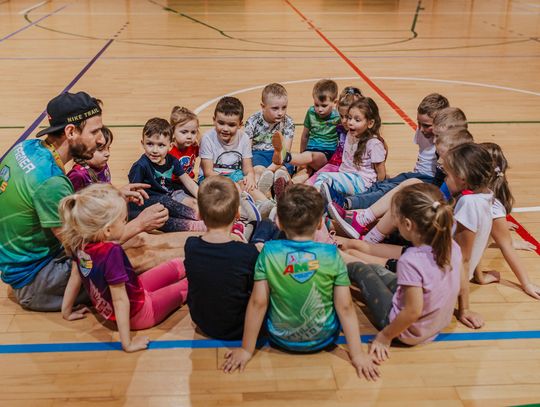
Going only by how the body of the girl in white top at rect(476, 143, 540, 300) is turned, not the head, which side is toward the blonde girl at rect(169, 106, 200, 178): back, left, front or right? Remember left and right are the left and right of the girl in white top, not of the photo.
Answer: front

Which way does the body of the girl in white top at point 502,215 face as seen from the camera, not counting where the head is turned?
to the viewer's left

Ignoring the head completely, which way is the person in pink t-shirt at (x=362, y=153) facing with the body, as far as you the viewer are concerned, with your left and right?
facing the viewer and to the left of the viewer

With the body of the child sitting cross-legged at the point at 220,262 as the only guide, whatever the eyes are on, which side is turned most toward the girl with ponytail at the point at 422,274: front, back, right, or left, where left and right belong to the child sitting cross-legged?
right

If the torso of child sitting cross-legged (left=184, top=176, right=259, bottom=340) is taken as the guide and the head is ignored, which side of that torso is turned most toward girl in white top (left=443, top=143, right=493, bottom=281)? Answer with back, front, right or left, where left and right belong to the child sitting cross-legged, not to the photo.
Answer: right

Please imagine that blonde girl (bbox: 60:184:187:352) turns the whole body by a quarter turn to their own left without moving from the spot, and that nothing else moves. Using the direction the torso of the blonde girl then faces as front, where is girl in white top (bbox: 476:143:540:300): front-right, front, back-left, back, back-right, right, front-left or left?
back-right

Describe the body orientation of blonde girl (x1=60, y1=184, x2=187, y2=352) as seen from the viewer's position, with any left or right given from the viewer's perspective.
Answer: facing away from the viewer and to the right of the viewer

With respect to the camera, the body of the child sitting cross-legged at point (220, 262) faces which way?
away from the camera

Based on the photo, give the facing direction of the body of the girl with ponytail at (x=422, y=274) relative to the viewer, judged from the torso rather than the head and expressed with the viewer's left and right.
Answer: facing away from the viewer and to the left of the viewer

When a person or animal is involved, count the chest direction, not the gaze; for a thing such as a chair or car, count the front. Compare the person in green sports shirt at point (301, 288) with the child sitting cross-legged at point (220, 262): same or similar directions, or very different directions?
same or similar directions

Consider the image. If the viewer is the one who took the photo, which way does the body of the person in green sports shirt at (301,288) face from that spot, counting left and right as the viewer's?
facing away from the viewer

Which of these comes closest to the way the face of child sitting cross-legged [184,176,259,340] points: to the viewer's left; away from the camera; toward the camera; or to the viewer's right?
away from the camera

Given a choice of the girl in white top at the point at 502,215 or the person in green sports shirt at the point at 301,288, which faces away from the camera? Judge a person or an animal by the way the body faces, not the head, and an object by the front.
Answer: the person in green sports shirt

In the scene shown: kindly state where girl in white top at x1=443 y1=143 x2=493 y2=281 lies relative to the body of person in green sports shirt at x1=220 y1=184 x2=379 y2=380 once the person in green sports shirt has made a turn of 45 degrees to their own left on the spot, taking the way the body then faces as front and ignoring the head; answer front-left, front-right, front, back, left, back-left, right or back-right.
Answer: right
